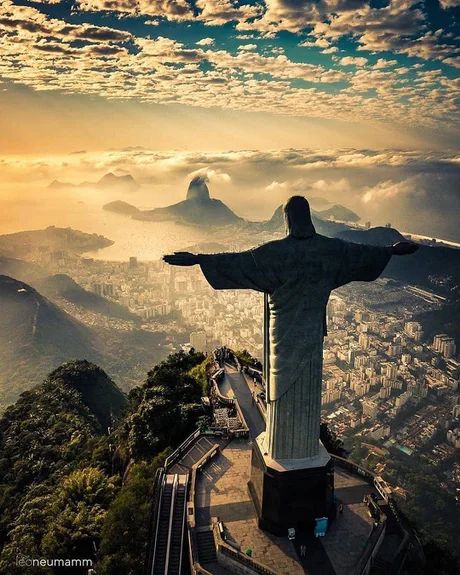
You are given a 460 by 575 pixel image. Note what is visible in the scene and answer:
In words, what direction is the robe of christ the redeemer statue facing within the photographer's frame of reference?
facing away from the viewer
